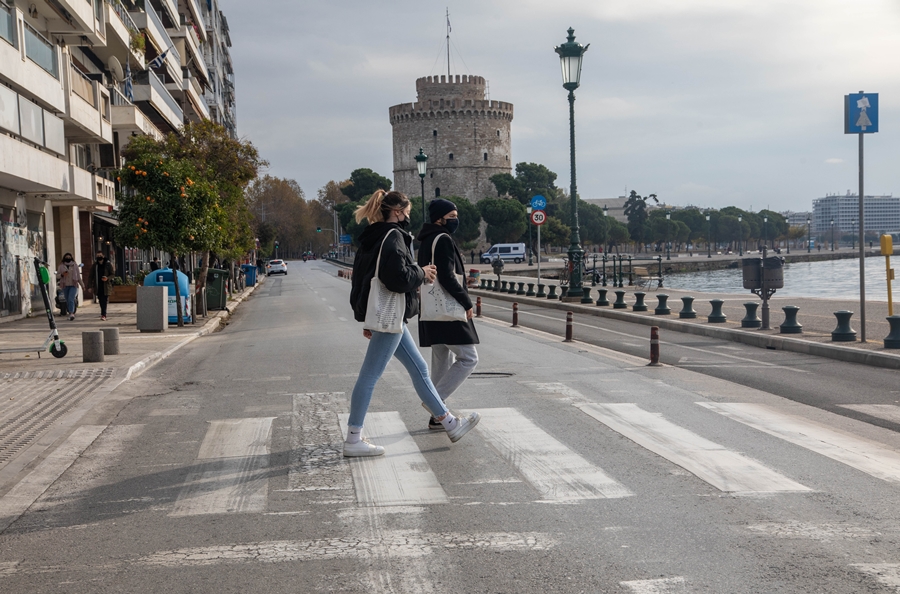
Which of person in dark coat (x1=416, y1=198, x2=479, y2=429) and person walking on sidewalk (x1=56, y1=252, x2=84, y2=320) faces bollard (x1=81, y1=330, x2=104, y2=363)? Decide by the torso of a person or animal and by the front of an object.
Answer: the person walking on sidewalk

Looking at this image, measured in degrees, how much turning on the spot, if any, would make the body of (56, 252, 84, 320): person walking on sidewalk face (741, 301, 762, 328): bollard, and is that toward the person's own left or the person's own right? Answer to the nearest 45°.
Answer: approximately 45° to the person's own left

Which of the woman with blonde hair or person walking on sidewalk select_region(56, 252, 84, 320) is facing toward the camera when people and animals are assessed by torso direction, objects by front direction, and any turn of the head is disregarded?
the person walking on sidewalk

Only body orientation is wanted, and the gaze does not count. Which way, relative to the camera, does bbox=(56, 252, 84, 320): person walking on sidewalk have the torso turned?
toward the camera

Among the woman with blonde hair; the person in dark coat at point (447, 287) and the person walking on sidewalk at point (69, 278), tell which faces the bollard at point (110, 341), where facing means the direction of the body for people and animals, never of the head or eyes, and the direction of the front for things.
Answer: the person walking on sidewalk

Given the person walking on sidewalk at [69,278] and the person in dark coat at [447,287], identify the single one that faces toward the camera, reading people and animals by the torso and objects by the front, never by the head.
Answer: the person walking on sidewalk
